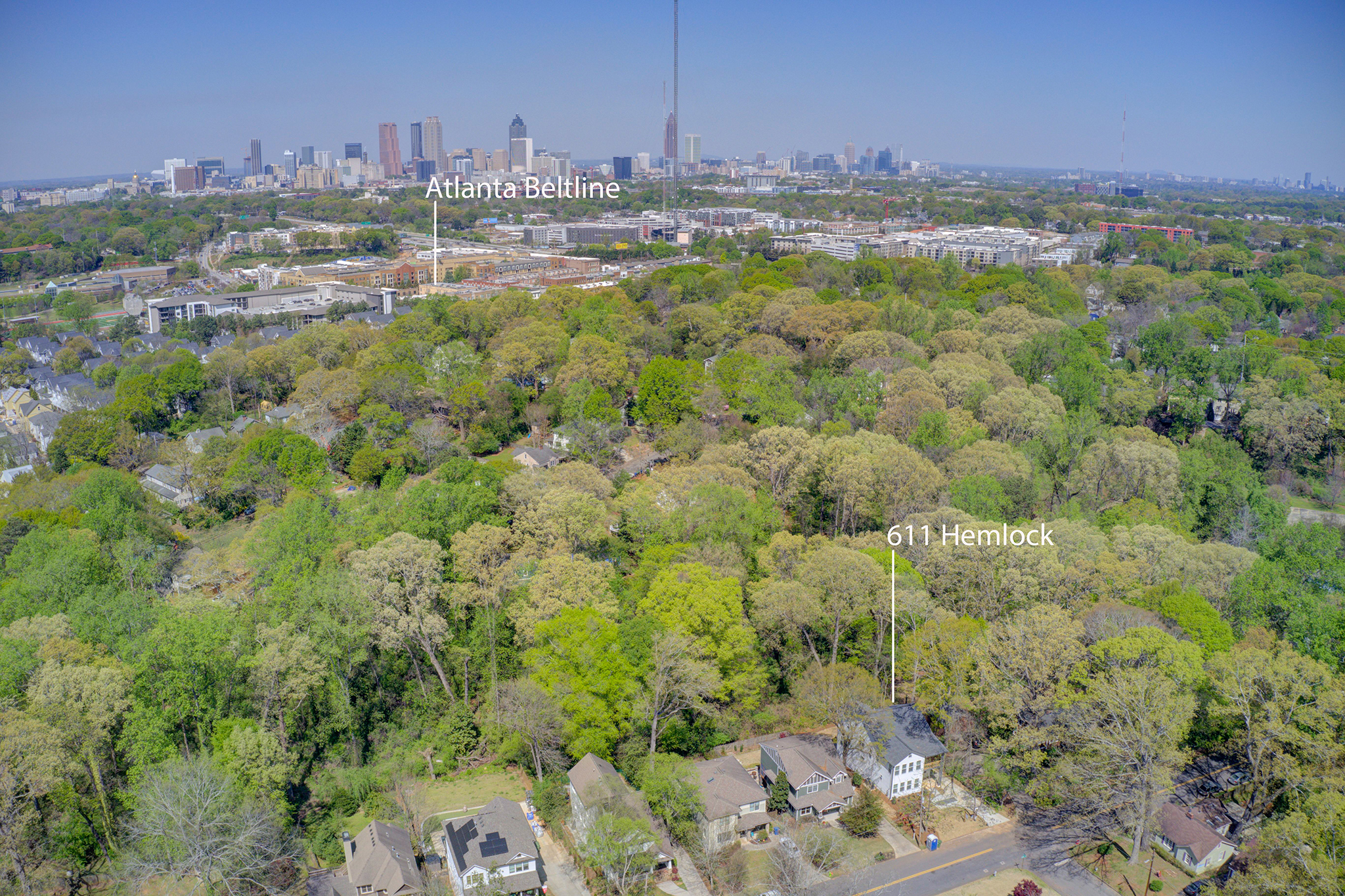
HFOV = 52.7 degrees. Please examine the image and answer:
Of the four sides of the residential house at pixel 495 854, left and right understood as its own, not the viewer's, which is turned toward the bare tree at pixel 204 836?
right

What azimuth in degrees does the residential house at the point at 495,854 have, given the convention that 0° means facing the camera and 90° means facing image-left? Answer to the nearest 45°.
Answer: approximately 0°

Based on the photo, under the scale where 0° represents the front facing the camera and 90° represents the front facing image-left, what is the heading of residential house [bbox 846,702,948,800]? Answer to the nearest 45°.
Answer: approximately 315°

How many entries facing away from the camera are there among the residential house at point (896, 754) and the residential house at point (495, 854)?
0

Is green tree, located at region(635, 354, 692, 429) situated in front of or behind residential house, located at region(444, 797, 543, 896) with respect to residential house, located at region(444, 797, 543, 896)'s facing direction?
behind

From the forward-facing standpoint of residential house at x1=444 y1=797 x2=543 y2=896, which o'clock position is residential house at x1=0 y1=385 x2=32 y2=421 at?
residential house at x1=0 y1=385 x2=32 y2=421 is roughly at 5 o'clock from residential house at x1=444 y1=797 x2=543 y2=896.

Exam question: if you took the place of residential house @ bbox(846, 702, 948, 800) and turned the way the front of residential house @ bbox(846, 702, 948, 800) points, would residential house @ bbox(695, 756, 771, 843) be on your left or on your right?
on your right

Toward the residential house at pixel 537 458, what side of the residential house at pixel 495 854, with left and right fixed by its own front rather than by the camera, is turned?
back

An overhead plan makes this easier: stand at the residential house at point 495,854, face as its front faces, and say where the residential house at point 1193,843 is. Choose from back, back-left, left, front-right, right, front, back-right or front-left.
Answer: left

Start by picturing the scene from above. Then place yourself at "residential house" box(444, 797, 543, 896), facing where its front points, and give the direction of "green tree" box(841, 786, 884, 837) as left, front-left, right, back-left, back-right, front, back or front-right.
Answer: left

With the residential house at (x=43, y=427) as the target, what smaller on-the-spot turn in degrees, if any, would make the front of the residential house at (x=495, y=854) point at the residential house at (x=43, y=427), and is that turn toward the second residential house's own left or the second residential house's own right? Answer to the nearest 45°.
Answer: approximately 135° to the second residential house's own right

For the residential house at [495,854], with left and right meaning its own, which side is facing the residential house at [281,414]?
back
